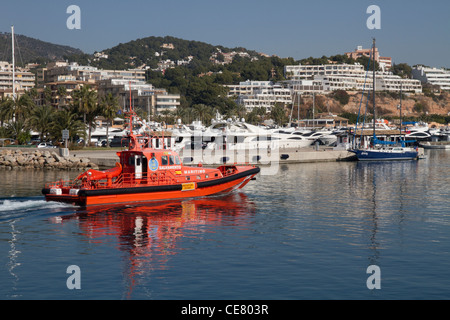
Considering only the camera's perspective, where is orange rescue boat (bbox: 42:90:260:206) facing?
facing away from the viewer and to the right of the viewer
